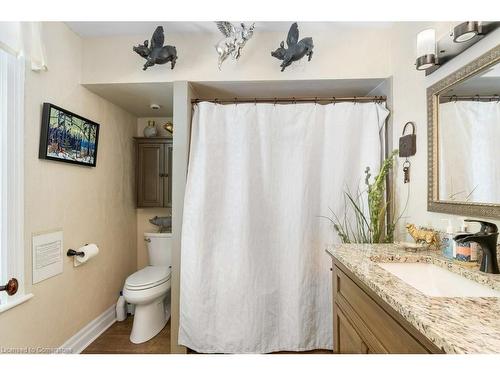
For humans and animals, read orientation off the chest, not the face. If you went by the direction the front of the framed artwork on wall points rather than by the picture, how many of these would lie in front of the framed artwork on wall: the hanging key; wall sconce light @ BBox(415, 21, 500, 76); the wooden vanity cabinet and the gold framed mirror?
4

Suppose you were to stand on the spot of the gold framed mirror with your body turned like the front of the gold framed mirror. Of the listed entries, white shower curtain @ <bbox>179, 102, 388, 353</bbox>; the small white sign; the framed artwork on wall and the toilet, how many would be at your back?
0

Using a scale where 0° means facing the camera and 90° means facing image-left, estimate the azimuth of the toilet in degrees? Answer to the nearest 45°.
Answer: approximately 45°

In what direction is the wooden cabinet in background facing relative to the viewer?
toward the camera

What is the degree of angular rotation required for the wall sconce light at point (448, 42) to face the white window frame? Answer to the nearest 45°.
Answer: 0° — it already faces it

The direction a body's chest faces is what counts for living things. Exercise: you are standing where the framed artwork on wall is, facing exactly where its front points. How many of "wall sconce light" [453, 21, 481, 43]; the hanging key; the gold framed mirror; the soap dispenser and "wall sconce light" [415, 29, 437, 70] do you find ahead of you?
5

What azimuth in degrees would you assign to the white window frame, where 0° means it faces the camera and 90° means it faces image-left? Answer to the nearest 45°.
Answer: approximately 315°

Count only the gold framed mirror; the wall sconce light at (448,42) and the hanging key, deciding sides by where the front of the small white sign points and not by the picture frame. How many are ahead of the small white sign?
3

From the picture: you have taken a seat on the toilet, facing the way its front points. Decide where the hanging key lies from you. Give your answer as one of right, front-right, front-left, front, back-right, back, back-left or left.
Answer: left

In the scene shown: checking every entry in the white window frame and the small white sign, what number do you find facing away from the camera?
0

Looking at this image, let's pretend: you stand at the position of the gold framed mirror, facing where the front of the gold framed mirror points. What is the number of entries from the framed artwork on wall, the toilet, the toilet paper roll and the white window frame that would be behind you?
0

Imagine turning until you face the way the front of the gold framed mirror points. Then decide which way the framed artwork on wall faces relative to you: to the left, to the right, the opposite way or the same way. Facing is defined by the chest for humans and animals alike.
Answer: the opposite way

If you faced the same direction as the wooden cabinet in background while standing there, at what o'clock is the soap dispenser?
The soap dispenser is roughly at 11 o'clock from the wooden cabinet in background.

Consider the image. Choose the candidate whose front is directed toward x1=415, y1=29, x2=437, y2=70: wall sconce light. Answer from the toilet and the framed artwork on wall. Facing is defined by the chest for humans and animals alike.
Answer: the framed artwork on wall

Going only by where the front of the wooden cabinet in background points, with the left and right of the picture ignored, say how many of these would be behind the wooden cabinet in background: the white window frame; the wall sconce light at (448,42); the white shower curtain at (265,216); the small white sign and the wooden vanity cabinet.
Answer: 0

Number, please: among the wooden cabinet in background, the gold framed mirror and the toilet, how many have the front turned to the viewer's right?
0

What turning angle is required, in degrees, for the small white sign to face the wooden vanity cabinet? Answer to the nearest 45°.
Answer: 0° — it already faces it

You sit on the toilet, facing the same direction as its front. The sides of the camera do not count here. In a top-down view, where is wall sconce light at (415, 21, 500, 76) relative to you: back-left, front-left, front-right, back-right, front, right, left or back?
left

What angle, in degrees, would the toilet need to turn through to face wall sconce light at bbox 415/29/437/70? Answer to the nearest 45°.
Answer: approximately 90° to its left
